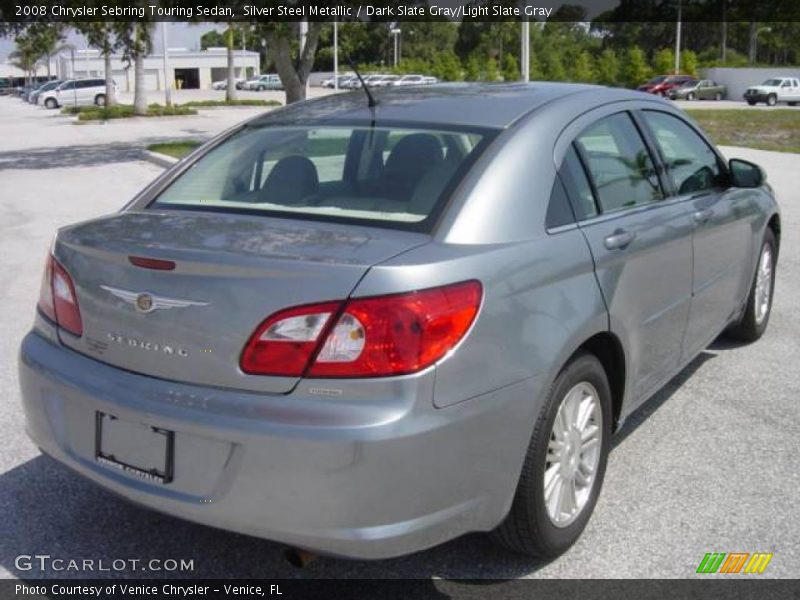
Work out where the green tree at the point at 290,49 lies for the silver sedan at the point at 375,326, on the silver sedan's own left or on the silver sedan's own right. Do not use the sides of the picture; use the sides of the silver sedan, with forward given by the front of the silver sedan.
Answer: on the silver sedan's own left

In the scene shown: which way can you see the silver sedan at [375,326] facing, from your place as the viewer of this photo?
facing away from the viewer and to the right of the viewer
